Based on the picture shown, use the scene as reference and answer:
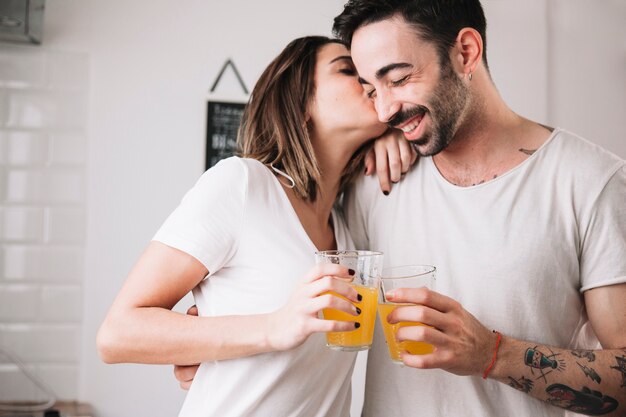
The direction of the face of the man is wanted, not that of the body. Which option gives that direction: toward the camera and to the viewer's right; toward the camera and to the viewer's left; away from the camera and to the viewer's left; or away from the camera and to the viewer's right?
toward the camera and to the viewer's left

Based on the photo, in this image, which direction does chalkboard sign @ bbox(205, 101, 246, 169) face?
toward the camera

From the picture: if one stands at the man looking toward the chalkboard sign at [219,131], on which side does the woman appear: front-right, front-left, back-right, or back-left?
front-left

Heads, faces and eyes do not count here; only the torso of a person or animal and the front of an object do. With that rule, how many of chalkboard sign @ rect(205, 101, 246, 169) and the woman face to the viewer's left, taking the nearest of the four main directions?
0

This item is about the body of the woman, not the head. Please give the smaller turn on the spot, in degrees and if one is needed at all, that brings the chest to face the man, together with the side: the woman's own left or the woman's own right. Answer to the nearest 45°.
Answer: approximately 45° to the woman's own left

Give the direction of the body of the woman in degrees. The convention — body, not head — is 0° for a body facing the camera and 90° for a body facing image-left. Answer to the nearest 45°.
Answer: approximately 315°

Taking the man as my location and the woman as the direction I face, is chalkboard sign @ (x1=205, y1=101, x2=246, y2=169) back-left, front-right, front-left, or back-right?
front-right

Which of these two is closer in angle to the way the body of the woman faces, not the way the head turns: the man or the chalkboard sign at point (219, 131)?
the man

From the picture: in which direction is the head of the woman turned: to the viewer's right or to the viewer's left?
to the viewer's right

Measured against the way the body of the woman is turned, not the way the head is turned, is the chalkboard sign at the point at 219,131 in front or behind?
behind

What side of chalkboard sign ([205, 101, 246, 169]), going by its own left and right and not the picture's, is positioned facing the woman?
front

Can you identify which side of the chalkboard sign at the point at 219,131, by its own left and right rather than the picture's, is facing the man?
front
